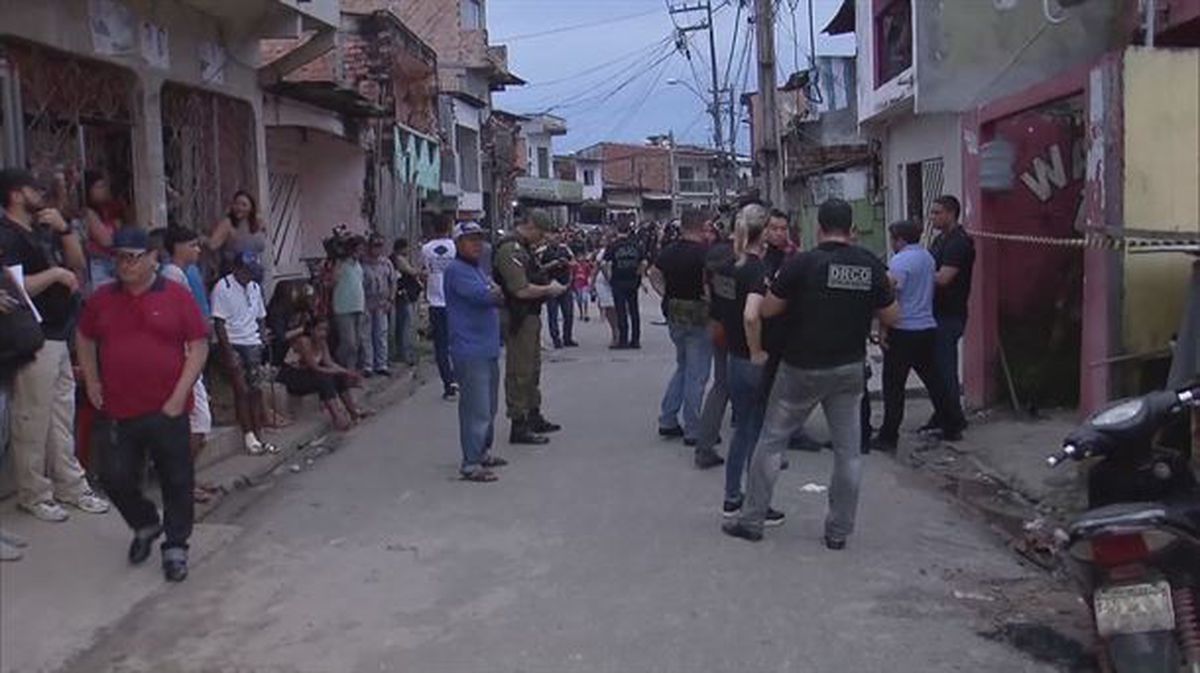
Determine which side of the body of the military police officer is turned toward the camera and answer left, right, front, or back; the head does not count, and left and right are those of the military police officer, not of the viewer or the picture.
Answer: right

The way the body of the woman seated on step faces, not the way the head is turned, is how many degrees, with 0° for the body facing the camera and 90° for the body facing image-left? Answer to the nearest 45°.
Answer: approximately 315°

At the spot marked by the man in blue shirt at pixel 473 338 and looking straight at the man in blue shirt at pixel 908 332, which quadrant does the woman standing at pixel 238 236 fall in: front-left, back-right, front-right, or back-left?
back-left

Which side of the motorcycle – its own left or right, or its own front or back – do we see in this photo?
back

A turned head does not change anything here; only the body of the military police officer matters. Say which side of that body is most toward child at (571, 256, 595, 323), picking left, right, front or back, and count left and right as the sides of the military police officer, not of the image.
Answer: left

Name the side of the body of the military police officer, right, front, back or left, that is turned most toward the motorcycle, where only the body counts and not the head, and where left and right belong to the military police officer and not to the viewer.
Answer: right

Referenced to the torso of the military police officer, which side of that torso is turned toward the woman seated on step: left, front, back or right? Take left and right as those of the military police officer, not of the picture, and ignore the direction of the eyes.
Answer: back

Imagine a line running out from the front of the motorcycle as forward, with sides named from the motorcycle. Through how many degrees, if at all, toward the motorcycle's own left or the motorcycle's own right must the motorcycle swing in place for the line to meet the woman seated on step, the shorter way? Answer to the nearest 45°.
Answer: approximately 45° to the motorcycle's own left

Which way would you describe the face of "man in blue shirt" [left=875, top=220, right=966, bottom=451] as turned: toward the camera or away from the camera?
away from the camera

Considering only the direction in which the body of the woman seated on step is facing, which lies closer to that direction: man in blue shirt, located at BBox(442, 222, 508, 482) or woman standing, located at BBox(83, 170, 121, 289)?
the man in blue shirt

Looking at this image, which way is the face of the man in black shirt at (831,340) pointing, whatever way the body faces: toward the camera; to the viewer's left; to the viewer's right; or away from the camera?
away from the camera

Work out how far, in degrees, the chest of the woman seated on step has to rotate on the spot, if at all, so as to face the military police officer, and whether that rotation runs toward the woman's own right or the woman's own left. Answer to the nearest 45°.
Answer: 0° — they already face them
